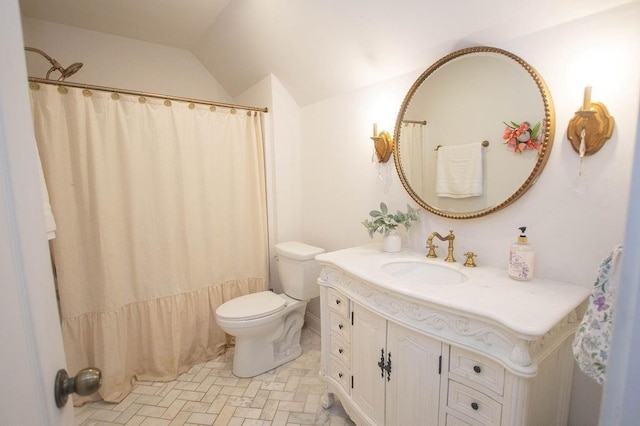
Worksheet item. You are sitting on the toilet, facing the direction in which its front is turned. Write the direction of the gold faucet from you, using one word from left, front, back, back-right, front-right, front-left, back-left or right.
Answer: left

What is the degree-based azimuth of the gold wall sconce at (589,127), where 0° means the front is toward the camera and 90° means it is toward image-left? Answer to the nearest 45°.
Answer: approximately 45°

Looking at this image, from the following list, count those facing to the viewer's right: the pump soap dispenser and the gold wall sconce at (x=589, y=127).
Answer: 0

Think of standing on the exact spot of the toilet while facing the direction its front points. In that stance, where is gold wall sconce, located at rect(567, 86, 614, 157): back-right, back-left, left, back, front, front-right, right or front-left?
left

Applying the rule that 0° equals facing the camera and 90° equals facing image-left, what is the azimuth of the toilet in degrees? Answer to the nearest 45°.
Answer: approximately 45°

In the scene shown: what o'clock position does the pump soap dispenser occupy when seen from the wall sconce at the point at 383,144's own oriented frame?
The pump soap dispenser is roughly at 9 o'clock from the wall sconce.

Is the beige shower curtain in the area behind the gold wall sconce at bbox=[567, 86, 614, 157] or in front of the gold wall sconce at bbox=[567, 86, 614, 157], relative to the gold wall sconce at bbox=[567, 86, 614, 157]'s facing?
in front

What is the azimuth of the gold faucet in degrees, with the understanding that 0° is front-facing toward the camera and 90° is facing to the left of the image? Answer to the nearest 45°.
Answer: approximately 45°

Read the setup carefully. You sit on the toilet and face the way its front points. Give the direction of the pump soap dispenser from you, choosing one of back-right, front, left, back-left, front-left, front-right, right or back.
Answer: left

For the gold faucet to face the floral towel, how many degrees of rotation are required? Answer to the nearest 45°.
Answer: approximately 45° to its left
